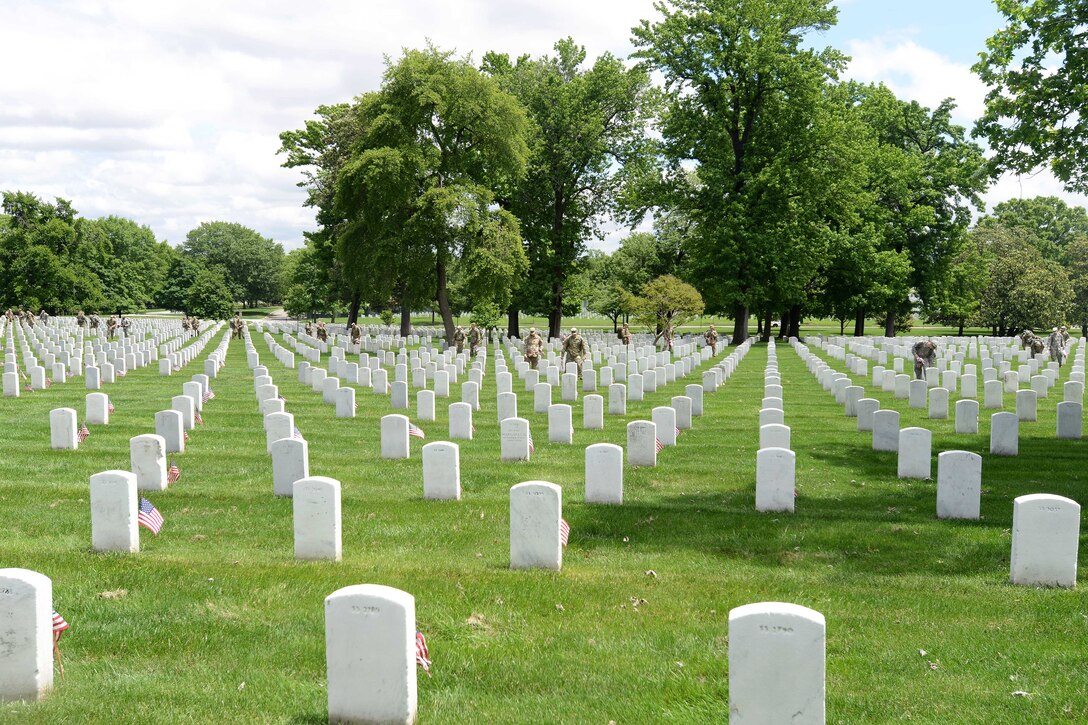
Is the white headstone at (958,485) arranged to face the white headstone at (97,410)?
no

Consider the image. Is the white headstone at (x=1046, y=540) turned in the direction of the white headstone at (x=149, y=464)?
no

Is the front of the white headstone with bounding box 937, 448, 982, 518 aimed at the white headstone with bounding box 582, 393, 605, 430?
no

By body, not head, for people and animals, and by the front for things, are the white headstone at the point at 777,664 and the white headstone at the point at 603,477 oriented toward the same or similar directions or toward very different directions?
same or similar directions

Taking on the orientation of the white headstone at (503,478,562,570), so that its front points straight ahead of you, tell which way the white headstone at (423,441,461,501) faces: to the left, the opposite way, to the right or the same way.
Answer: the same way
